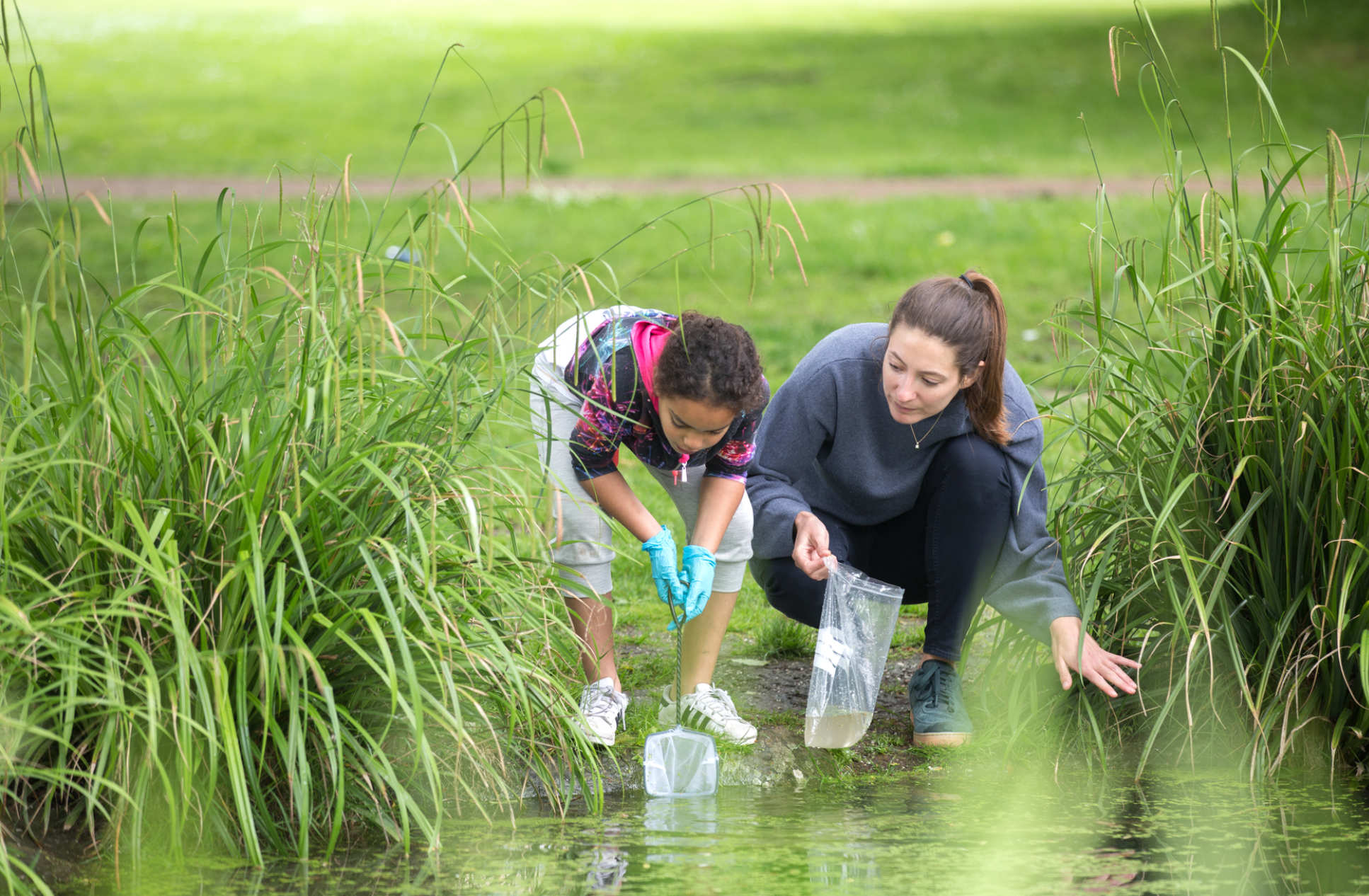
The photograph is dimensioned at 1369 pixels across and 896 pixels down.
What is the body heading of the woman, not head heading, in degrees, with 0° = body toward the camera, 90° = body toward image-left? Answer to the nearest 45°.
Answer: approximately 0°
